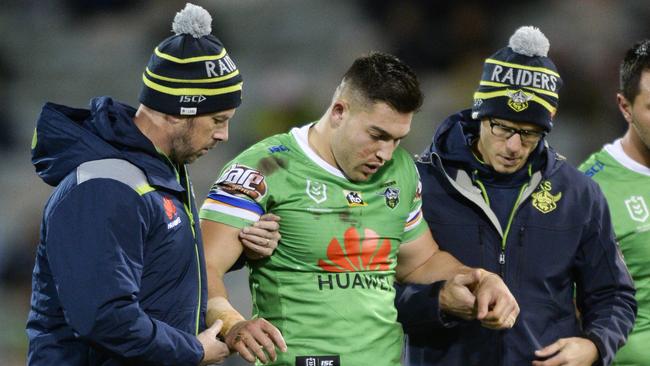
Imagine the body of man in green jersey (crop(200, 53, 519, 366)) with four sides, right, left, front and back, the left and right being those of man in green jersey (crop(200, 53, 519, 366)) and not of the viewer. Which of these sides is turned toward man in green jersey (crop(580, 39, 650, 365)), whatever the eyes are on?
left

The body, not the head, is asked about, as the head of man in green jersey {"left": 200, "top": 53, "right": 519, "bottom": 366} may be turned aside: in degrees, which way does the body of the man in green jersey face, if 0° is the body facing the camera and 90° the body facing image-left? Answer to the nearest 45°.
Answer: approximately 315°
